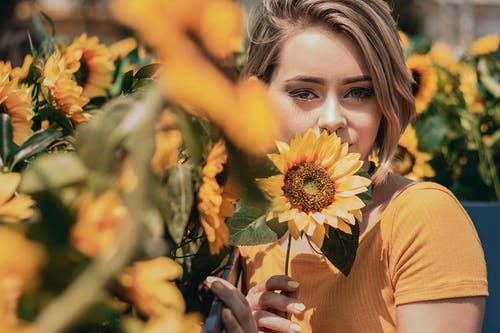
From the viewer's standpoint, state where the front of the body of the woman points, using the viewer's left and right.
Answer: facing the viewer and to the left of the viewer

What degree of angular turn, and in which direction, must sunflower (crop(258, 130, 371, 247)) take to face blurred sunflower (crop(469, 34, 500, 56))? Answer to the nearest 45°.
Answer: approximately 180°

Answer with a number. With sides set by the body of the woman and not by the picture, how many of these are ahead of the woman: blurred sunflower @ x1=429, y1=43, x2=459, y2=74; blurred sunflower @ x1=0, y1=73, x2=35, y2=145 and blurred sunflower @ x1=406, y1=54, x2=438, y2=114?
1

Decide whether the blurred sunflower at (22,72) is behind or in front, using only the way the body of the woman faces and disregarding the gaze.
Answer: in front

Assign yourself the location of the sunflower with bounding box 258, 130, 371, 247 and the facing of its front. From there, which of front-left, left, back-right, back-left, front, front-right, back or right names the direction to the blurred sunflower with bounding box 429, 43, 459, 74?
back

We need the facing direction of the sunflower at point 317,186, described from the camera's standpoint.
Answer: facing the viewer

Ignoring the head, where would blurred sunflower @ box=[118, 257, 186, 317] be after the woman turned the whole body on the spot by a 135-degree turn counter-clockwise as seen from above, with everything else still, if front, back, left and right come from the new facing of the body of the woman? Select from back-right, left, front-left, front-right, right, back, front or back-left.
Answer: right

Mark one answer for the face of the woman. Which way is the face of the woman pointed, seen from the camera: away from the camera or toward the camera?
toward the camera
